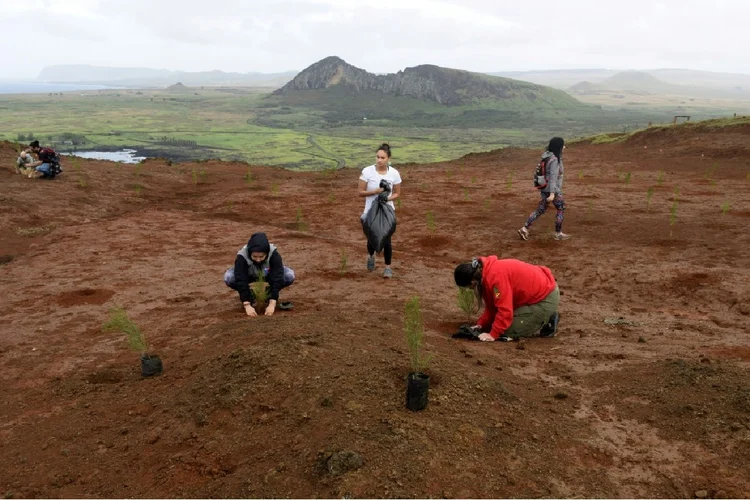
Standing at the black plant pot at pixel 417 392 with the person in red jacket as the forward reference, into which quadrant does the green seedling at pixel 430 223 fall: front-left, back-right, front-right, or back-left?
front-left

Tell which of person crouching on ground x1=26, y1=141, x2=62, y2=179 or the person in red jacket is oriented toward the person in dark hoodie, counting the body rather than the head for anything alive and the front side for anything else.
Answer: the person in red jacket

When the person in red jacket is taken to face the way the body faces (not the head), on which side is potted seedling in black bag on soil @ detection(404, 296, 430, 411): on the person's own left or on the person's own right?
on the person's own left

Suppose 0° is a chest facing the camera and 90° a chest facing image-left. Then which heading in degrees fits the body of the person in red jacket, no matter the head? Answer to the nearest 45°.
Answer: approximately 90°

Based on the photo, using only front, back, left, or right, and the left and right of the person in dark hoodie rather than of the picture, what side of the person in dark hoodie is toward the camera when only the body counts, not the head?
front

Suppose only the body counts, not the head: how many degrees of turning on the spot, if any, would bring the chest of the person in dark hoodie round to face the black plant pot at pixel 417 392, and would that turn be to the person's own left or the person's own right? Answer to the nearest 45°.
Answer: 0° — they already face it

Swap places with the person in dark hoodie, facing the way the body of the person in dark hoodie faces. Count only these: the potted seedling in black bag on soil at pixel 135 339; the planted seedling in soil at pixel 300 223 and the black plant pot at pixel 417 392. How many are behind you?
1

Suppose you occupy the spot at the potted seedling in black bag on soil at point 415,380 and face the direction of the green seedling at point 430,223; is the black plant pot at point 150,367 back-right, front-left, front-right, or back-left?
front-left

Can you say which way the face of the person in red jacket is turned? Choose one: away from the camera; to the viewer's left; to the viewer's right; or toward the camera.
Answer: to the viewer's left

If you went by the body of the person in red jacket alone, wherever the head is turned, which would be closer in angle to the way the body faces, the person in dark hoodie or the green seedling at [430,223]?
the person in dark hoodie
